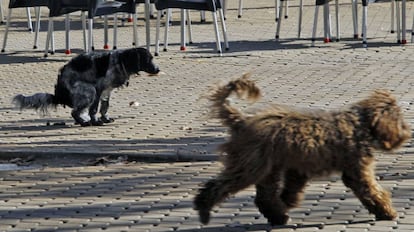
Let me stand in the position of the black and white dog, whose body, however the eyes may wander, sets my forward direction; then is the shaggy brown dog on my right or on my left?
on my right

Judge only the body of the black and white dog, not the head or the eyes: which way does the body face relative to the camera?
to the viewer's right

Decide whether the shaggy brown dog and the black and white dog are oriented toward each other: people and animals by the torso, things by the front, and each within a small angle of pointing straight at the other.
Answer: no

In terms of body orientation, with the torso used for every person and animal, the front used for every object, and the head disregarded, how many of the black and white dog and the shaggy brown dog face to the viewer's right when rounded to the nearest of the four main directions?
2

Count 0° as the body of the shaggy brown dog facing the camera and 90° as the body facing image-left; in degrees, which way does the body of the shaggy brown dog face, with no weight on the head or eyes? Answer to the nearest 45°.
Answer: approximately 270°

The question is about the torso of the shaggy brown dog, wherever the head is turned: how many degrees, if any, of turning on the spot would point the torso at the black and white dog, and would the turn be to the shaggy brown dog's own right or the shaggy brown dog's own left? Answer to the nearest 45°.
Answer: approximately 135° to the shaggy brown dog's own left

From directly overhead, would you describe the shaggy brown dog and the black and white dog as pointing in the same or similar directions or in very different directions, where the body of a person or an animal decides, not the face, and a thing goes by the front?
same or similar directions
